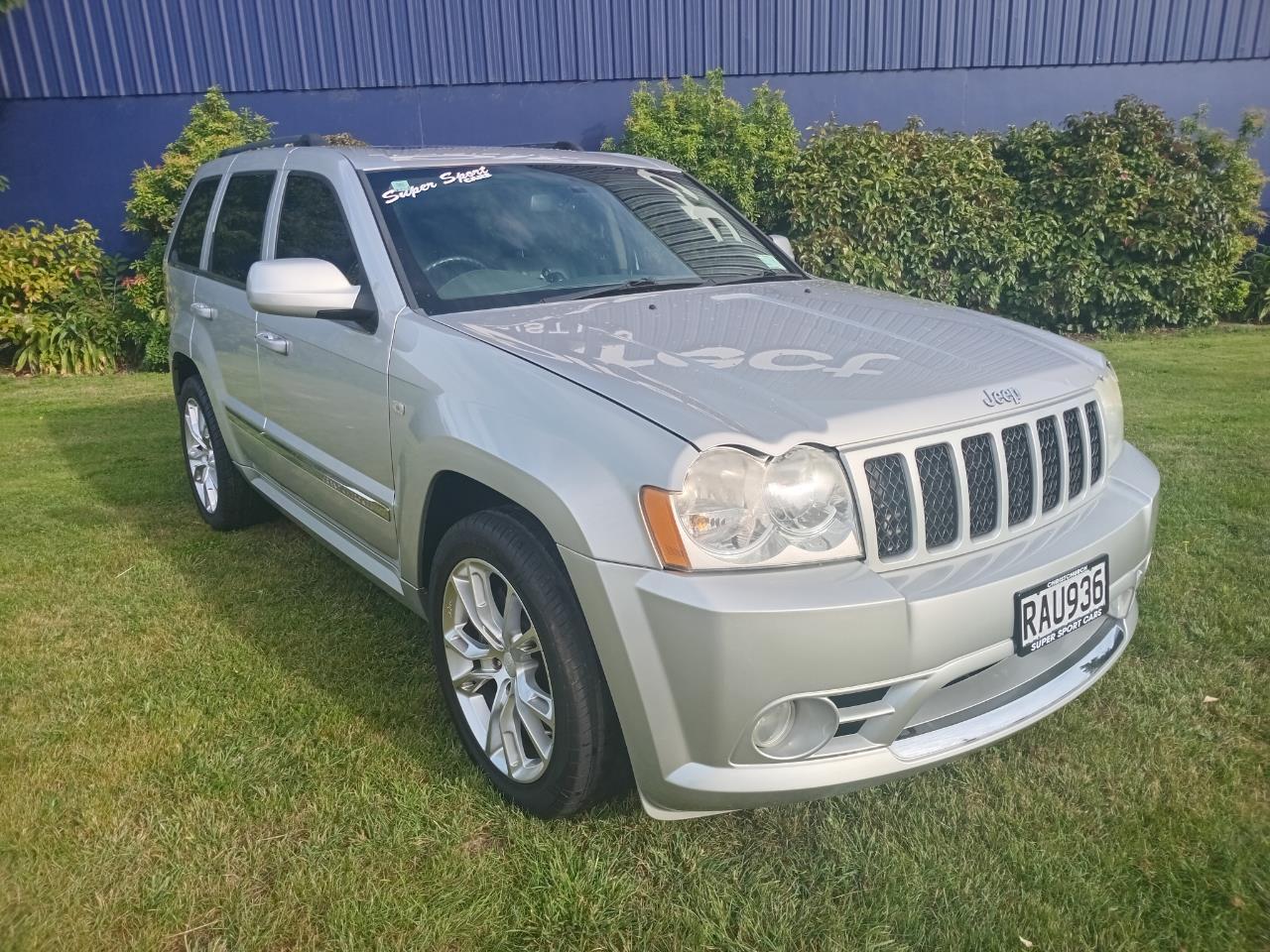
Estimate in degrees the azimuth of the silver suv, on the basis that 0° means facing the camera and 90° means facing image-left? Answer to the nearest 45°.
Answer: approximately 315°

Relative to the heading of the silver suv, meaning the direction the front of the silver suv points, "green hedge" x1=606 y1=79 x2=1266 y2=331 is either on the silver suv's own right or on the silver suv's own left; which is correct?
on the silver suv's own left

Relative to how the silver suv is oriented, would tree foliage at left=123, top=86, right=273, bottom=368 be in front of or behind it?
behind

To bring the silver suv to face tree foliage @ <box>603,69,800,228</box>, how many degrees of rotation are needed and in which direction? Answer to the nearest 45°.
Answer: approximately 135° to its left

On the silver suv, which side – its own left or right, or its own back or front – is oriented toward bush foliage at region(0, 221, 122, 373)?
back

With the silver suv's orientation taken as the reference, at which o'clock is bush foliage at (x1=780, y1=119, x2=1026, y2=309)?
The bush foliage is roughly at 8 o'clock from the silver suv.

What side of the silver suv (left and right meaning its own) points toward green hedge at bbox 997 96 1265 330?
left
